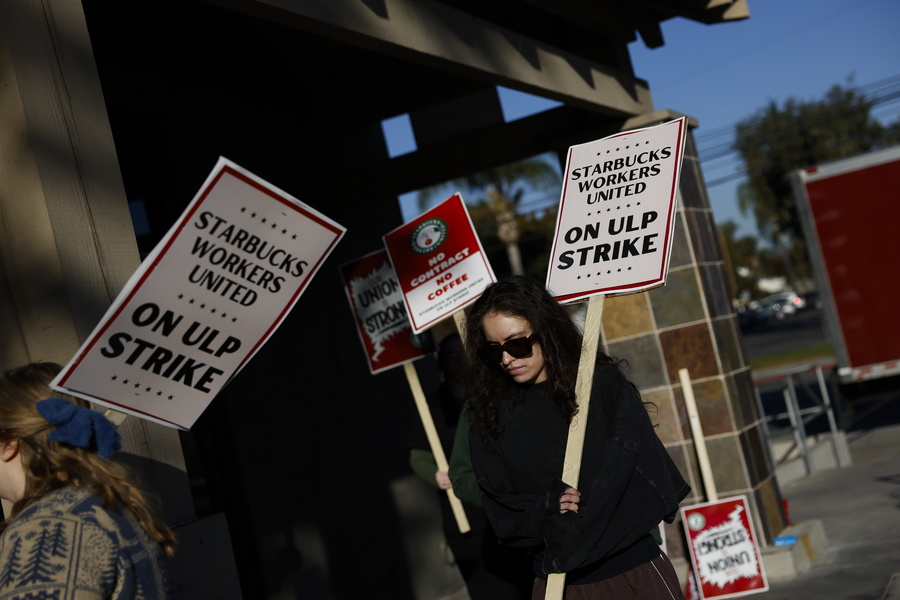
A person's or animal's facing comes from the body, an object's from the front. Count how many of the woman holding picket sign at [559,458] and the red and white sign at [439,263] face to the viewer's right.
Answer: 0

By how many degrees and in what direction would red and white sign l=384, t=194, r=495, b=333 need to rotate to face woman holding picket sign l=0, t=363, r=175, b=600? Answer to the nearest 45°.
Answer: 0° — it already faces them

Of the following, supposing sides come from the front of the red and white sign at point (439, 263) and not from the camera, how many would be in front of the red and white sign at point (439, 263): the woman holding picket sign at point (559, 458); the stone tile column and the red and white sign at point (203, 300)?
2

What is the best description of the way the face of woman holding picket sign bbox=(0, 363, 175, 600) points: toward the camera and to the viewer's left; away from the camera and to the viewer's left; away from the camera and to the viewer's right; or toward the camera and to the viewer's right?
away from the camera and to the viewer's left

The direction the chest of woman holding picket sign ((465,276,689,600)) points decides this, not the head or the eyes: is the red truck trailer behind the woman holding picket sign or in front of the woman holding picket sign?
behind

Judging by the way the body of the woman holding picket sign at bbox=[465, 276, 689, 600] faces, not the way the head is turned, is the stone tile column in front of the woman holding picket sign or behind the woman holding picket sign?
behind

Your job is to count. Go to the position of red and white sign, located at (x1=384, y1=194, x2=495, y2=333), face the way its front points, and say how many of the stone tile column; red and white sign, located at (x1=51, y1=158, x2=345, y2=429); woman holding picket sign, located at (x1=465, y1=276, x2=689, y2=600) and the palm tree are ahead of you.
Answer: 2

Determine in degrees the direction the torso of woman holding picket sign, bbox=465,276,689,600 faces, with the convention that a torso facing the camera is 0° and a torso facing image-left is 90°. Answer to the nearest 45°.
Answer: approximately 45°

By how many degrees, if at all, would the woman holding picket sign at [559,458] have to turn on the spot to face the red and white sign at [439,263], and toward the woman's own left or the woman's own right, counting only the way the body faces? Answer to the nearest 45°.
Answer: approximately 135° to the woman's own right

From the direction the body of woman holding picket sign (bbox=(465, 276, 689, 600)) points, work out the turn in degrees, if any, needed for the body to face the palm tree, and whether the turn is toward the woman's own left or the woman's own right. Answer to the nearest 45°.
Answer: approximately 135° to the woman's own right

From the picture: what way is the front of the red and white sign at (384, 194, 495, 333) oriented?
toward the camera

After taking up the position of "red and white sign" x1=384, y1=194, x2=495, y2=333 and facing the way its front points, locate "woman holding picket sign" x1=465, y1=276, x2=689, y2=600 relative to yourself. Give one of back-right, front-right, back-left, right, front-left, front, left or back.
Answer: front

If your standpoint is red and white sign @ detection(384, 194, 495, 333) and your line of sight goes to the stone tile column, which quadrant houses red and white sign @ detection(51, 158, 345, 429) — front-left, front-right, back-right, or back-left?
back-right

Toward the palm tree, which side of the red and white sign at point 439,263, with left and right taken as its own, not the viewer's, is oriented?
back
